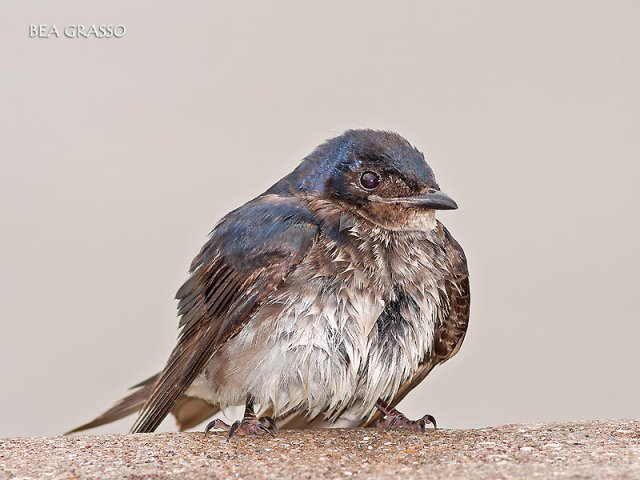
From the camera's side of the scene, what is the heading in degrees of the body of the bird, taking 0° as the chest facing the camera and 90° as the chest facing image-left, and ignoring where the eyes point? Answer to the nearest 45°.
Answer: approximately 315°
